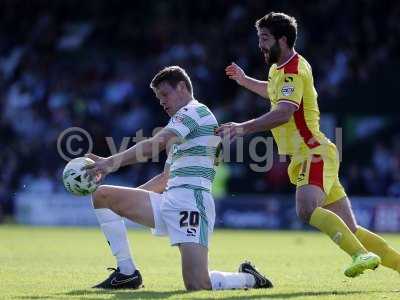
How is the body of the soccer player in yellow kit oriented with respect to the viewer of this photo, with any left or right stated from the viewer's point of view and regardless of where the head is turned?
facing to the left of the viewer

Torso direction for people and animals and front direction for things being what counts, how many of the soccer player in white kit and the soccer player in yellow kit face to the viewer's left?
2

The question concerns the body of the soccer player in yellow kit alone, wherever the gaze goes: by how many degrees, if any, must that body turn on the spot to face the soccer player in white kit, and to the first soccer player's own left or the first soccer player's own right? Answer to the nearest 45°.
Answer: approximately 45° to the first soccer player's own left

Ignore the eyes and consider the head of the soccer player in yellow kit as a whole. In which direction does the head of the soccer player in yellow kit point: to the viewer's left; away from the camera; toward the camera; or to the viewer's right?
to the viewer's left

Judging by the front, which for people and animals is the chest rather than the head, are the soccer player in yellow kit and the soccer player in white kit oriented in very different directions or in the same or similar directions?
same or similar directions

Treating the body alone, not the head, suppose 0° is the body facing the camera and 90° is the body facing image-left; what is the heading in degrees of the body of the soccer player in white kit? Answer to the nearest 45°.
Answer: approximately 90°

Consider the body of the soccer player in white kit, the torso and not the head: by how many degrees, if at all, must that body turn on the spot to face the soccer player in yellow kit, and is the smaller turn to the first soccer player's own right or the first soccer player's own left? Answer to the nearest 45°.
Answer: approximately 180°
